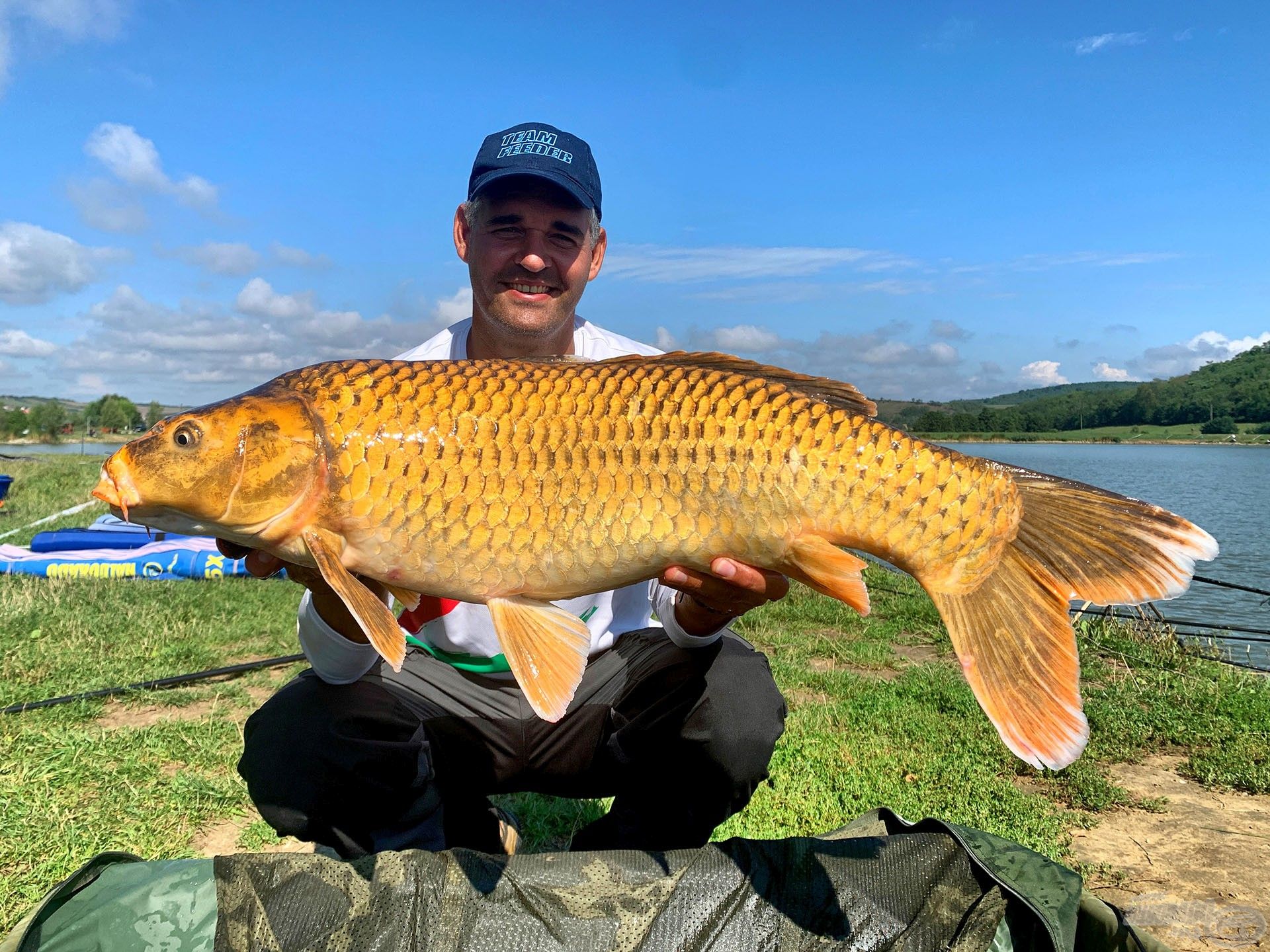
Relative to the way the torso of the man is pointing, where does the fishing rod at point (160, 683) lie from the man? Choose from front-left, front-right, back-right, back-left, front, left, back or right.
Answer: back-right

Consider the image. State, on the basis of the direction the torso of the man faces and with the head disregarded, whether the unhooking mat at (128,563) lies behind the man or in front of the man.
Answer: behind

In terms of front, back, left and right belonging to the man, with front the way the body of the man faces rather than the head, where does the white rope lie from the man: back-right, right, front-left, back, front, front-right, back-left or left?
back-right

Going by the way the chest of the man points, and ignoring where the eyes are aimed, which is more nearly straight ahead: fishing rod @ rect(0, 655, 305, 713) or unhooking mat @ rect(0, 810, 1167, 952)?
the unhooking mat

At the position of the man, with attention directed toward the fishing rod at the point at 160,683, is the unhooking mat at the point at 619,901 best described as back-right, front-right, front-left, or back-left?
back-left

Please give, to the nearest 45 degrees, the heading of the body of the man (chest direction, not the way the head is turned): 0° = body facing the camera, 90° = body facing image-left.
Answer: approximately 0°

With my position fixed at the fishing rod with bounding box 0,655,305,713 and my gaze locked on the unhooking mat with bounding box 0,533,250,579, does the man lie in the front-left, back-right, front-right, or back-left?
back-right
